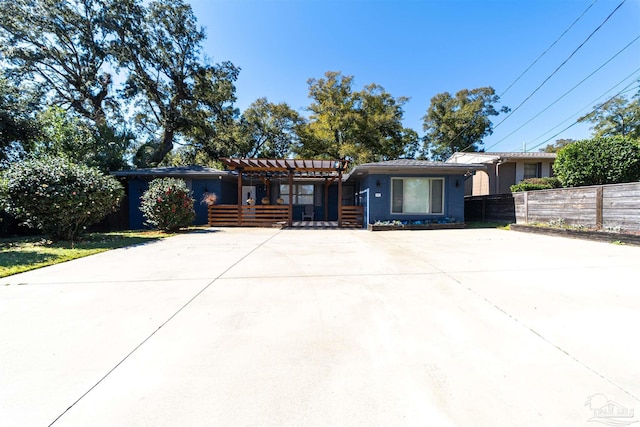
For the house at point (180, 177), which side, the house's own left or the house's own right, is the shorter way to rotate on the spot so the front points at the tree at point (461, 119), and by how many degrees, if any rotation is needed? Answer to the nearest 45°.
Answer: approximately 90° to the house's own left

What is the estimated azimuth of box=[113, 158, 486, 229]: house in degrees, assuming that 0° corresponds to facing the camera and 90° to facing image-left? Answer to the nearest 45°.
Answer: approximately 0°

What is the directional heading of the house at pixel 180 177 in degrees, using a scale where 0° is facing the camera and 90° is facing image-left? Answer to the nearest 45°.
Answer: approximately 0°

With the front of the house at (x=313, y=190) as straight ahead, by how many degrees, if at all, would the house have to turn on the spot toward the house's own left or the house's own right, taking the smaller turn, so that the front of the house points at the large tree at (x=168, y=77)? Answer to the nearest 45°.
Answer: approximately 135° to the house's own right

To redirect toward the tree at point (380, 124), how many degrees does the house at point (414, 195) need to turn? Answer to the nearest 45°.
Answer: approximately 180°

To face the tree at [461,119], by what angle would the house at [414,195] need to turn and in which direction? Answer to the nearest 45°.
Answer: approximately 180°
